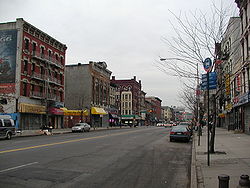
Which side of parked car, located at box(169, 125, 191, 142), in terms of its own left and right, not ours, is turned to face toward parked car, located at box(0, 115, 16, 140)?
left

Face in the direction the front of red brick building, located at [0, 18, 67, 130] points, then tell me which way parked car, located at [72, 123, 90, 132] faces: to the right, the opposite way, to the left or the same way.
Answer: to the right

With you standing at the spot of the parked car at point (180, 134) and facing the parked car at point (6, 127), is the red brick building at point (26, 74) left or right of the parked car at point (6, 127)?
right

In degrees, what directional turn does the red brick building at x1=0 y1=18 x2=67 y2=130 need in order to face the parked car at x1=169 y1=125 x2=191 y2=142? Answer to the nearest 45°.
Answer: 0° — it already faces it

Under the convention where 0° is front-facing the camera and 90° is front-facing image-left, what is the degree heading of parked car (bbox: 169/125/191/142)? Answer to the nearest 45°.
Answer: approximately 180°

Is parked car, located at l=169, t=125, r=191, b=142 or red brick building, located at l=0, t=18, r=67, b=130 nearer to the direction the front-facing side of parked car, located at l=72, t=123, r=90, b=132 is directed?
the red brick building

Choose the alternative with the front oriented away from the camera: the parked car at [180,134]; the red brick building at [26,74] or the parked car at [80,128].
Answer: the parked car at [180,134]

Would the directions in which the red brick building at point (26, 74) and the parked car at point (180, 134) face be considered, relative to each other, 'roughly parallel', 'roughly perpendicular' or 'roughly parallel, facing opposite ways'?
roughly perpendicular

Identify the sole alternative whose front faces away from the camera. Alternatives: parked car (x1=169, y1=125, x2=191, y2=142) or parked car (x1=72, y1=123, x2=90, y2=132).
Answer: parked car (x1=169, y1=125, x2=191, y2=142)

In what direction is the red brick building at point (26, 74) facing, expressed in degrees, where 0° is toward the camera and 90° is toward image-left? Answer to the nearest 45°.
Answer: approximately 315°

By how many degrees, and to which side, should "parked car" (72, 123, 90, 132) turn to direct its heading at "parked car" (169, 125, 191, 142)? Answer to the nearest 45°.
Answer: approximately 45° to its left

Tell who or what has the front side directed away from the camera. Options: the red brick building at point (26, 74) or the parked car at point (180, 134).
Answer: the parked car

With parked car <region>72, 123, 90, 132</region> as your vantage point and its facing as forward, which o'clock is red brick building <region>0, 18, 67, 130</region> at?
The red brick building is roughly at 1 o'clock from the parked car.

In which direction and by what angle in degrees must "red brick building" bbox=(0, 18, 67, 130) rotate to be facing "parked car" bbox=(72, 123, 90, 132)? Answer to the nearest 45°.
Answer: approximately 45° to its left
